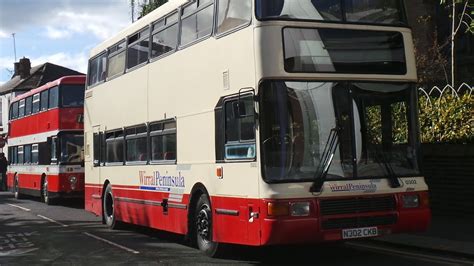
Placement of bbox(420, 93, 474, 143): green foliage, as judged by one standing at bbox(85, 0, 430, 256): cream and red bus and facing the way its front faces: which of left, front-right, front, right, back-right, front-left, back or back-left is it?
left

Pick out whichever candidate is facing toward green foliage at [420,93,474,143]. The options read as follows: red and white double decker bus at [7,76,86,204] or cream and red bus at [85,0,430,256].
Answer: the red and white double decker bus

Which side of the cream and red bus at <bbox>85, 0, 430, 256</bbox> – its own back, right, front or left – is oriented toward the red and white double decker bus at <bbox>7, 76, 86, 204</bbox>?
back

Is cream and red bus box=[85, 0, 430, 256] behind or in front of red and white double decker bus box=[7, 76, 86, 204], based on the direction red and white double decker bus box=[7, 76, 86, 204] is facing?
in front

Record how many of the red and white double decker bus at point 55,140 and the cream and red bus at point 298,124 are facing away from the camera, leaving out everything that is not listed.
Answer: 0

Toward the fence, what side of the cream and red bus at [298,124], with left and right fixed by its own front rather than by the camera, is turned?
left

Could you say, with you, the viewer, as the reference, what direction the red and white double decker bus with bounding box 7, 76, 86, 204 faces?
facing the viewer and to the right of the viewer

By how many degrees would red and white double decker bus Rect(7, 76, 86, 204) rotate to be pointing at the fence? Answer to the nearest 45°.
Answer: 0° — it already faces it

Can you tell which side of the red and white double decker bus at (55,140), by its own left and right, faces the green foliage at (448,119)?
front
